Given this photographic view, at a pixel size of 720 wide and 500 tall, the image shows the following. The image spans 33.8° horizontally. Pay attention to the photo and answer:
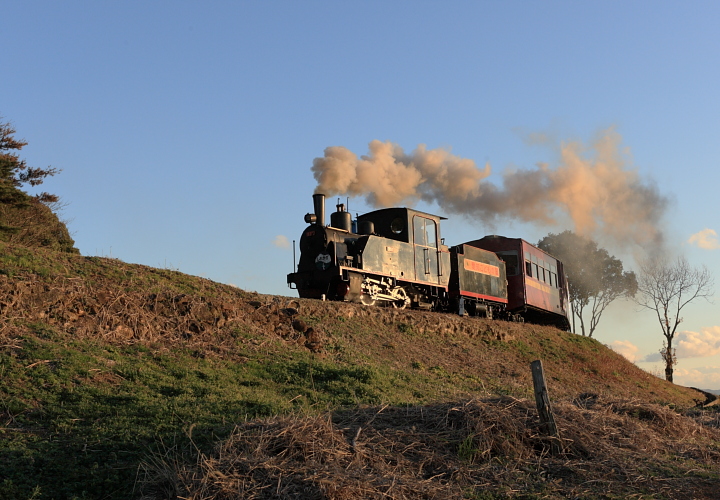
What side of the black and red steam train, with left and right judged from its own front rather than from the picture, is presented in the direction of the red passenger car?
back

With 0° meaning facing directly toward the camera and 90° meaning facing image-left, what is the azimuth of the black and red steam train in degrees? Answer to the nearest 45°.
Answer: approximately 45°
